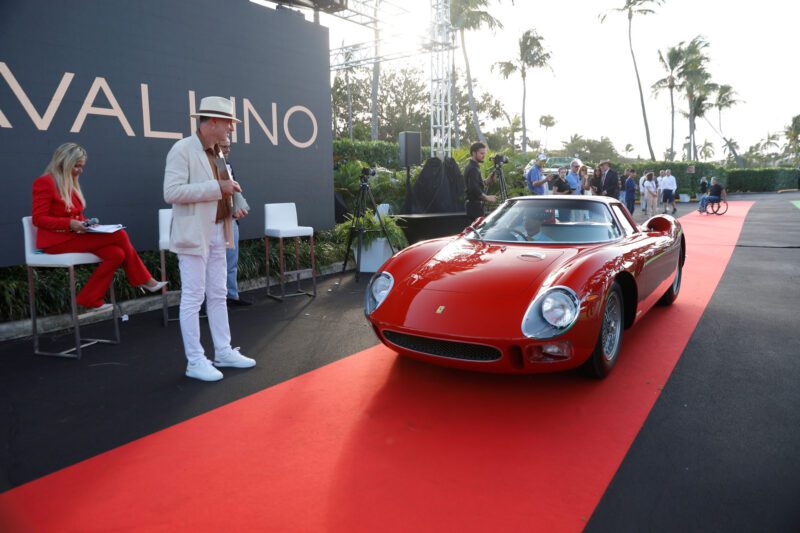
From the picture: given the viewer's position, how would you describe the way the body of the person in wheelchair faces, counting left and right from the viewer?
facing the viewer and to the left of the viewer

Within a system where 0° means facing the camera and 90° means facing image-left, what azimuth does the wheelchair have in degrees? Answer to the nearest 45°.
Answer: approximately 45°

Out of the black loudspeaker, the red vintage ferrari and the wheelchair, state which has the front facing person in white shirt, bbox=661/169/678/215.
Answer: the wheelchair

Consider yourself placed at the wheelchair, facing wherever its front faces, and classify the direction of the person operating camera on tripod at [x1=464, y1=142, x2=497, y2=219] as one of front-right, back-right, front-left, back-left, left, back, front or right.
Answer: front-left

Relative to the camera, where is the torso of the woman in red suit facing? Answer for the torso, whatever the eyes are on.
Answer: to the viewer's right

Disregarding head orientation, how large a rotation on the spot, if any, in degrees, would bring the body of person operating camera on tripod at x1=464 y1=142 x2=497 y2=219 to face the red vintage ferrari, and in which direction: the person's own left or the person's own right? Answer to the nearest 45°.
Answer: approximately 90° to the person's own right

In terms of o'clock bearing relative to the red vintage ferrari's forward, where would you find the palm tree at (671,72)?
The palm tree is roughly at 5 o'clock from the red vintage ferrari.

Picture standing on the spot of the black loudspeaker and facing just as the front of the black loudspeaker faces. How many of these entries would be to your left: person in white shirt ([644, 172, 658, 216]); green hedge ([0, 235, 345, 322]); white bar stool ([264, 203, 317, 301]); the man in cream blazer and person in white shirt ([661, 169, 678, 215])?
2

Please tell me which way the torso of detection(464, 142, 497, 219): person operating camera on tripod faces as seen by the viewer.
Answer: to the viewer's right

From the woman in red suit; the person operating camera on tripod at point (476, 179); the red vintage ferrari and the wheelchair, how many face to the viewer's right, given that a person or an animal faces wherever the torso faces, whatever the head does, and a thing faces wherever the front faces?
2

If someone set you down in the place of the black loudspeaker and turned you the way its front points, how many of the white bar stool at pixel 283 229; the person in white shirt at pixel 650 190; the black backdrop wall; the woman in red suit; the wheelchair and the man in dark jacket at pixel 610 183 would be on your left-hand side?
3

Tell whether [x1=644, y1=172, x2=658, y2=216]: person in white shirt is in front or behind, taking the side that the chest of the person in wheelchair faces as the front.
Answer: in front

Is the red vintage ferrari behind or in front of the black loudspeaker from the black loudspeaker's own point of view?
in front

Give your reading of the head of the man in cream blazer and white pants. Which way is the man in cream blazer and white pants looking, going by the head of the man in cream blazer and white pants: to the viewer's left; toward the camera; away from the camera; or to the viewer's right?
to the viewer's right

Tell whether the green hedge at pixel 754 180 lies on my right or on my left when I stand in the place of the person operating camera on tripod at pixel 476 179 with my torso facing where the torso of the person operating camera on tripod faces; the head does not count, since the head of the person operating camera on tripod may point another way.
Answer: on my left

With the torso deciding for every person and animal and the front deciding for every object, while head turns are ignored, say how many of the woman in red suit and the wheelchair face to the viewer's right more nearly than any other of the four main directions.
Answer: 1
